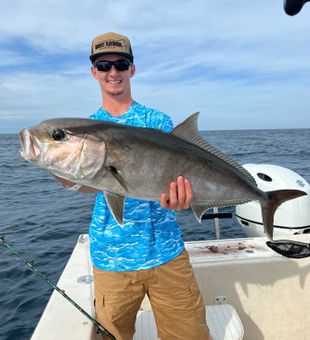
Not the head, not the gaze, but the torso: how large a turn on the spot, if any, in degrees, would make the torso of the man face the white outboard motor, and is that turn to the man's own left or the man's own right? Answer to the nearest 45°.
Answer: approximately 135° to the man's own left

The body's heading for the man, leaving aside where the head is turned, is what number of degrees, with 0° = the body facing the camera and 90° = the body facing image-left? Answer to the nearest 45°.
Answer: approximately 0°
